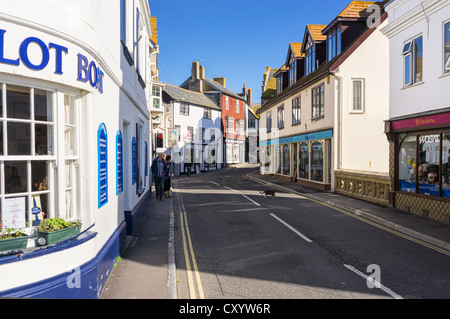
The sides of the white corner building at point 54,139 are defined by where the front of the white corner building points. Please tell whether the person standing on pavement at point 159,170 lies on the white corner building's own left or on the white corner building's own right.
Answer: on the white corner building's own left

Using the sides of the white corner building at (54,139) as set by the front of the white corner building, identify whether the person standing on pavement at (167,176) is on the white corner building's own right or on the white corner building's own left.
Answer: on the white corner building's own left

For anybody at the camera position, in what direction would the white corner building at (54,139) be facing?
facing the viewer and to the right of the viewer

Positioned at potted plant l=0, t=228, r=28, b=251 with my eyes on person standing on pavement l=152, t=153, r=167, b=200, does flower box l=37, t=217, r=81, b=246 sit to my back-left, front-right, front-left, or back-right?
front-right
